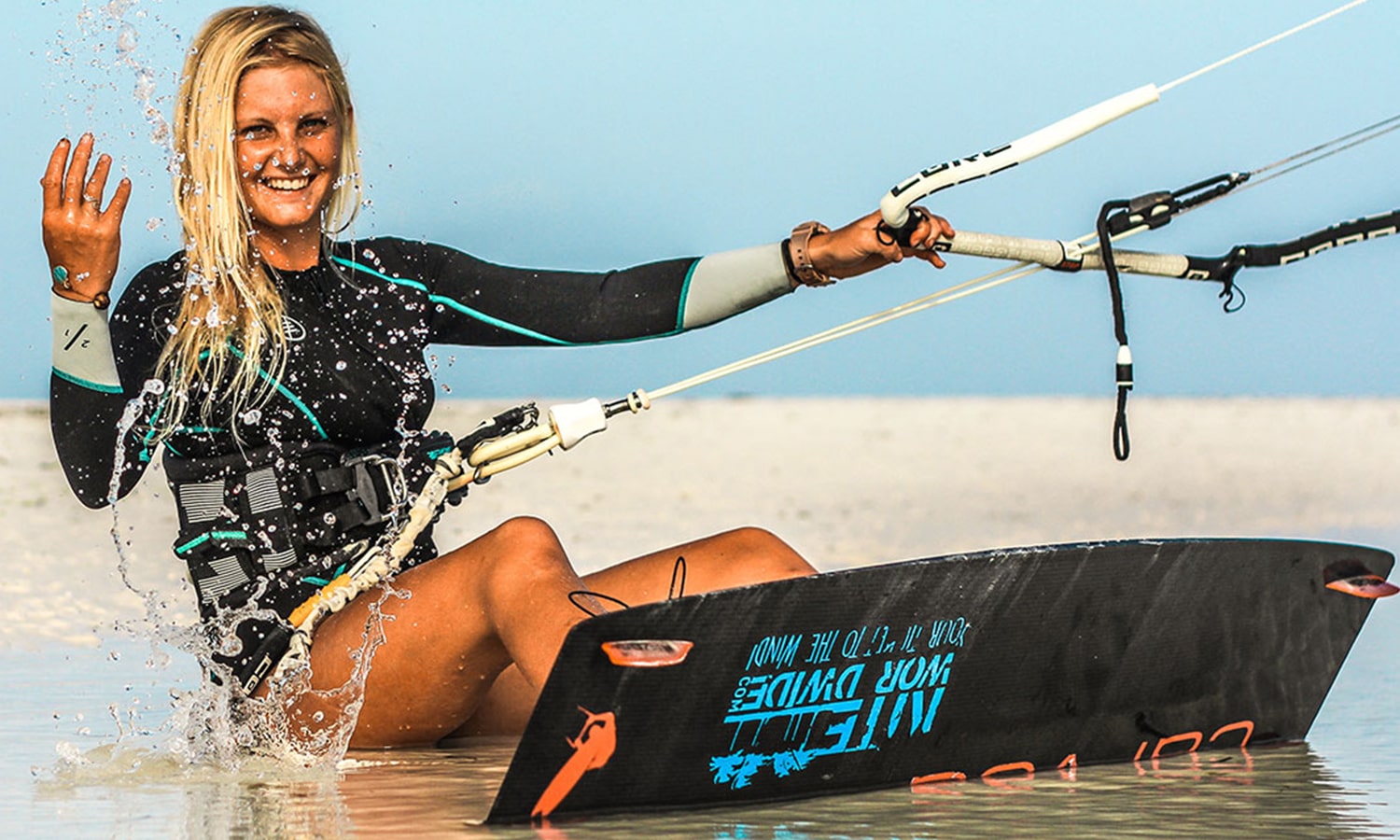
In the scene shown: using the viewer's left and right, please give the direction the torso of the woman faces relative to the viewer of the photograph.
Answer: facing the viewer and to the right of the viewer

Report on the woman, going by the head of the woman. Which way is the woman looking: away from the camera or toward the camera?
toward the camera
